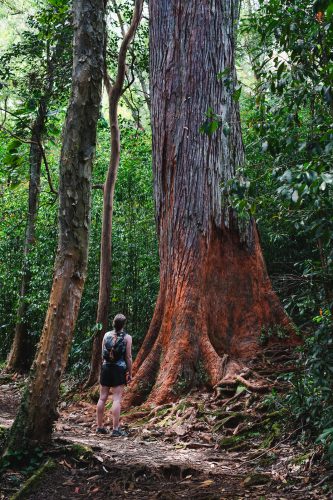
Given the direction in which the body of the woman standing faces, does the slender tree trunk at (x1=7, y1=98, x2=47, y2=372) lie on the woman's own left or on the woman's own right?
on the woman's own left

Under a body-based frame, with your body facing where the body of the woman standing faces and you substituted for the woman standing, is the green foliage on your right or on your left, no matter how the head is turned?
on your right

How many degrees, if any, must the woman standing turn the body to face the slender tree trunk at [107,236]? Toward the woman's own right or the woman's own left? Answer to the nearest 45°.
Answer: approximately 45° to the woman's own left

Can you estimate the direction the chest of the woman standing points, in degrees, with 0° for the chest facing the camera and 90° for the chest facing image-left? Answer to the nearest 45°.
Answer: approximately 225°
